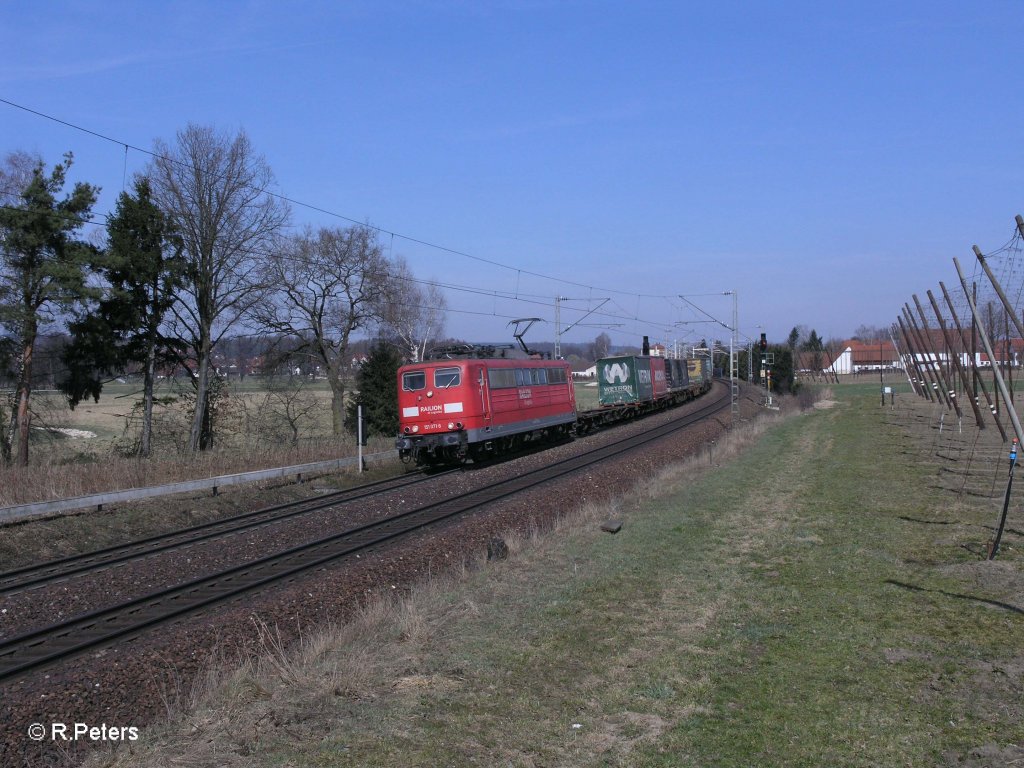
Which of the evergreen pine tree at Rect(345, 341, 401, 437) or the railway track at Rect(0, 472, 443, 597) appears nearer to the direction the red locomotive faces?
the railway track

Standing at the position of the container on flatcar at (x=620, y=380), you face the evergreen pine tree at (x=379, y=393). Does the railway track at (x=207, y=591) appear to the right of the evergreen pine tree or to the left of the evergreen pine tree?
left

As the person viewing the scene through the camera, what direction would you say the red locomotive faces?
facing the viewer and to the left of the viewer

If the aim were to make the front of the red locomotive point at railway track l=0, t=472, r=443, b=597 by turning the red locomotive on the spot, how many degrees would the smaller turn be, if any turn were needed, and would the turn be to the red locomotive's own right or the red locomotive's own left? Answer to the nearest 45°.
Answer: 0° — it already faces it

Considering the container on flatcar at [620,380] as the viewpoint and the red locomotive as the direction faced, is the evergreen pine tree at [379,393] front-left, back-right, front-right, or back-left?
front-right

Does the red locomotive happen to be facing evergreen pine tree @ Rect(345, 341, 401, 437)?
no

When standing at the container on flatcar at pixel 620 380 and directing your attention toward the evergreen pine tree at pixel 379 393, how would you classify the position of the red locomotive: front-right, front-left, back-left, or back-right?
front-left

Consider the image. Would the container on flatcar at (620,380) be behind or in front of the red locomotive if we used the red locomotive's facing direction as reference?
behind
